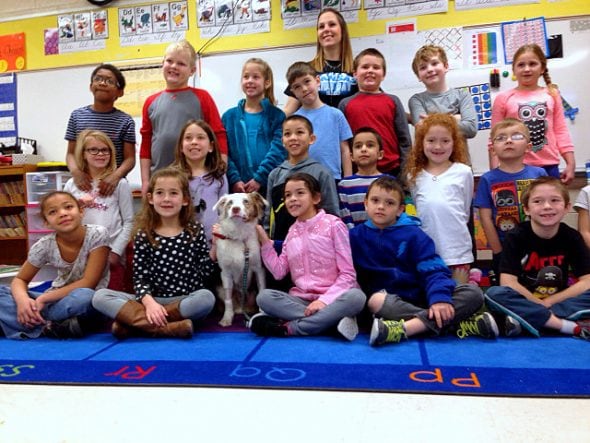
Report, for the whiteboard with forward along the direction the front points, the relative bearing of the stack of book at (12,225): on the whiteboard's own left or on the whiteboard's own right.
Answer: on the whiteboard's own right

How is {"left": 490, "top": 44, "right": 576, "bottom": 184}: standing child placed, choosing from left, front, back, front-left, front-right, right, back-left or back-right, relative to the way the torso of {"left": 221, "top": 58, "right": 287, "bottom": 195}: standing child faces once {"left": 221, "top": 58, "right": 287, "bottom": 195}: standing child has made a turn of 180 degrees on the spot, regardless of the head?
front-right
